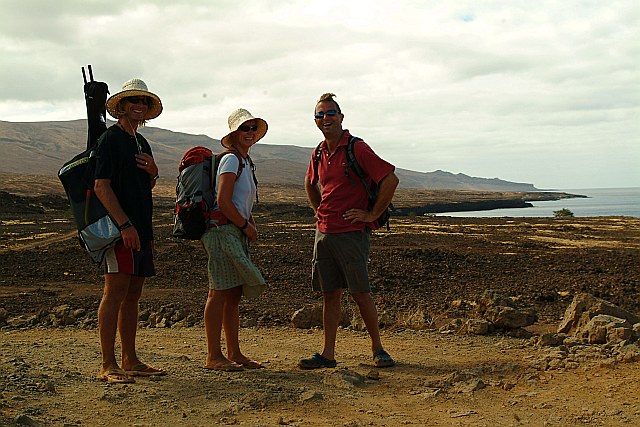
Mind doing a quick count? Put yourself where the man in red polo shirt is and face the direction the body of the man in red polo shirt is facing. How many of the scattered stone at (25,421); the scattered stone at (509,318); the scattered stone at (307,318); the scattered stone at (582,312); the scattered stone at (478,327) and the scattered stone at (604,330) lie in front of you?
1

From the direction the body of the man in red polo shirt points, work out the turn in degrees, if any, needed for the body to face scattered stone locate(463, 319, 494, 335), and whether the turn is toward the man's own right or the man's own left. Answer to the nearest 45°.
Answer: approximately 180°

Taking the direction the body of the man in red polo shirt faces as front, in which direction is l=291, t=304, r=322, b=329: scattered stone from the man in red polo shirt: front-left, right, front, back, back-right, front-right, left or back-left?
back-right

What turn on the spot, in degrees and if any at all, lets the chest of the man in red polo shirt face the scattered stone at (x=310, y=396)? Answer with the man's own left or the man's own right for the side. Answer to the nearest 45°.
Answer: approximately 45° to the man's own left

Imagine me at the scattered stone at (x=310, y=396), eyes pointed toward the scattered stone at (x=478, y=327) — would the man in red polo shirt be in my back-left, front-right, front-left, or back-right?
front-left

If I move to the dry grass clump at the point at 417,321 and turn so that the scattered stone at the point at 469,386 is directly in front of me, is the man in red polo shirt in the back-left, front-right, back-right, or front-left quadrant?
front-right

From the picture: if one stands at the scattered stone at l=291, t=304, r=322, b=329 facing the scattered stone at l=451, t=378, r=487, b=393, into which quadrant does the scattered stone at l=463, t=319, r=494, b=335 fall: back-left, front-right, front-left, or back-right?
front-left

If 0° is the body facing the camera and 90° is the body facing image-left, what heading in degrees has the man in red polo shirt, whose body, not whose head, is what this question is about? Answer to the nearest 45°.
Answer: approximately 45°

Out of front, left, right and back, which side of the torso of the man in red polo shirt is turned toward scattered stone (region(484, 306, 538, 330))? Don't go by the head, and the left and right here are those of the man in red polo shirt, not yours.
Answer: back

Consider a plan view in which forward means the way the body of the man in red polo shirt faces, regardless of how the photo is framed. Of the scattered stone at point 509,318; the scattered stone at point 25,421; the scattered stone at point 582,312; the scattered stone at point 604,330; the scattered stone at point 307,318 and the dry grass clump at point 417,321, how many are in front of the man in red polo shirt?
1

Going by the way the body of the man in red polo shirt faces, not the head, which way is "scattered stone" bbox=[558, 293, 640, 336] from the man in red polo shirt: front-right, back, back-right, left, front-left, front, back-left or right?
back

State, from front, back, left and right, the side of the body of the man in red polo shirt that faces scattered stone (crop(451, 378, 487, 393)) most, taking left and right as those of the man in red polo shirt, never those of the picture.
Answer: left

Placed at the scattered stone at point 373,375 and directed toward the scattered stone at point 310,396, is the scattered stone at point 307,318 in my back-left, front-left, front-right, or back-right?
back-right
